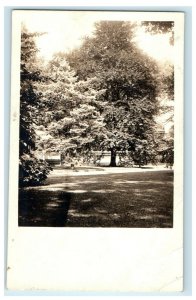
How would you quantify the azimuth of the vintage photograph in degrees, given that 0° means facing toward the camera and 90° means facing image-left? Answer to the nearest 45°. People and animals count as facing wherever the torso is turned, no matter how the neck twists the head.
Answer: approximately 0°
